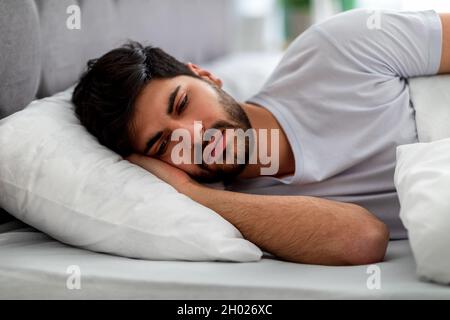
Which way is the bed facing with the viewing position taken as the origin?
facing the viewer and to the right of the viewer
